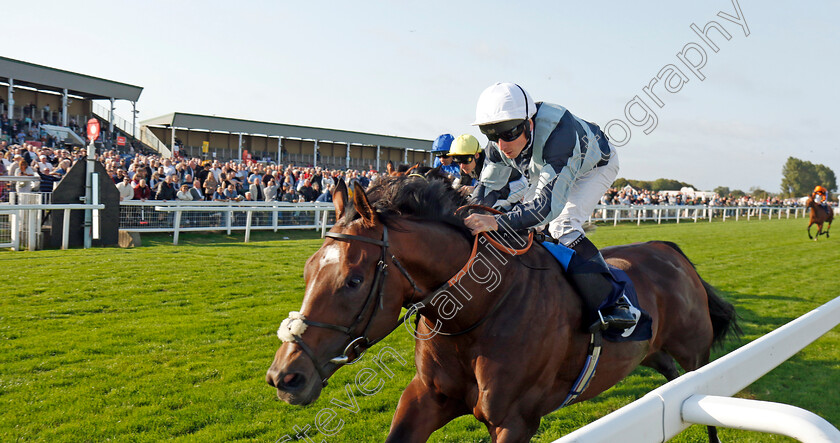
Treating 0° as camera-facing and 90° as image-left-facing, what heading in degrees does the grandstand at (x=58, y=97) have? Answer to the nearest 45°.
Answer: approximately 315°

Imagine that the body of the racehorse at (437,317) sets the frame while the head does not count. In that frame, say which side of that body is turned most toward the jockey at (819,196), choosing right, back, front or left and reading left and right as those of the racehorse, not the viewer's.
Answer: back

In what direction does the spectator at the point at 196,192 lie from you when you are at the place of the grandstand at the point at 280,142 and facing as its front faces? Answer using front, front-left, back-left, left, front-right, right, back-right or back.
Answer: front-right

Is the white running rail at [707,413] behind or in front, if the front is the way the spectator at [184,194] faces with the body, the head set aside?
in front

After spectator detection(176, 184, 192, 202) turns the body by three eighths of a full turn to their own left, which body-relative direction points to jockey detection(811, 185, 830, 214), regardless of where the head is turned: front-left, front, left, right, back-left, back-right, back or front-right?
front-right

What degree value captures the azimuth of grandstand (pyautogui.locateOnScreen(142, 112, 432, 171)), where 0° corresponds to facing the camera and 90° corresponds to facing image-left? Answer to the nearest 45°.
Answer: approximately 315°

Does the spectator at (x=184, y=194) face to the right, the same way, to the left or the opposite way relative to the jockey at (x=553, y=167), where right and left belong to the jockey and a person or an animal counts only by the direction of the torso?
to the left

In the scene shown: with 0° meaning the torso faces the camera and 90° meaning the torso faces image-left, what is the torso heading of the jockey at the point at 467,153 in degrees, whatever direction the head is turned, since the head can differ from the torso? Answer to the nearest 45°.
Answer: approximately 45°
